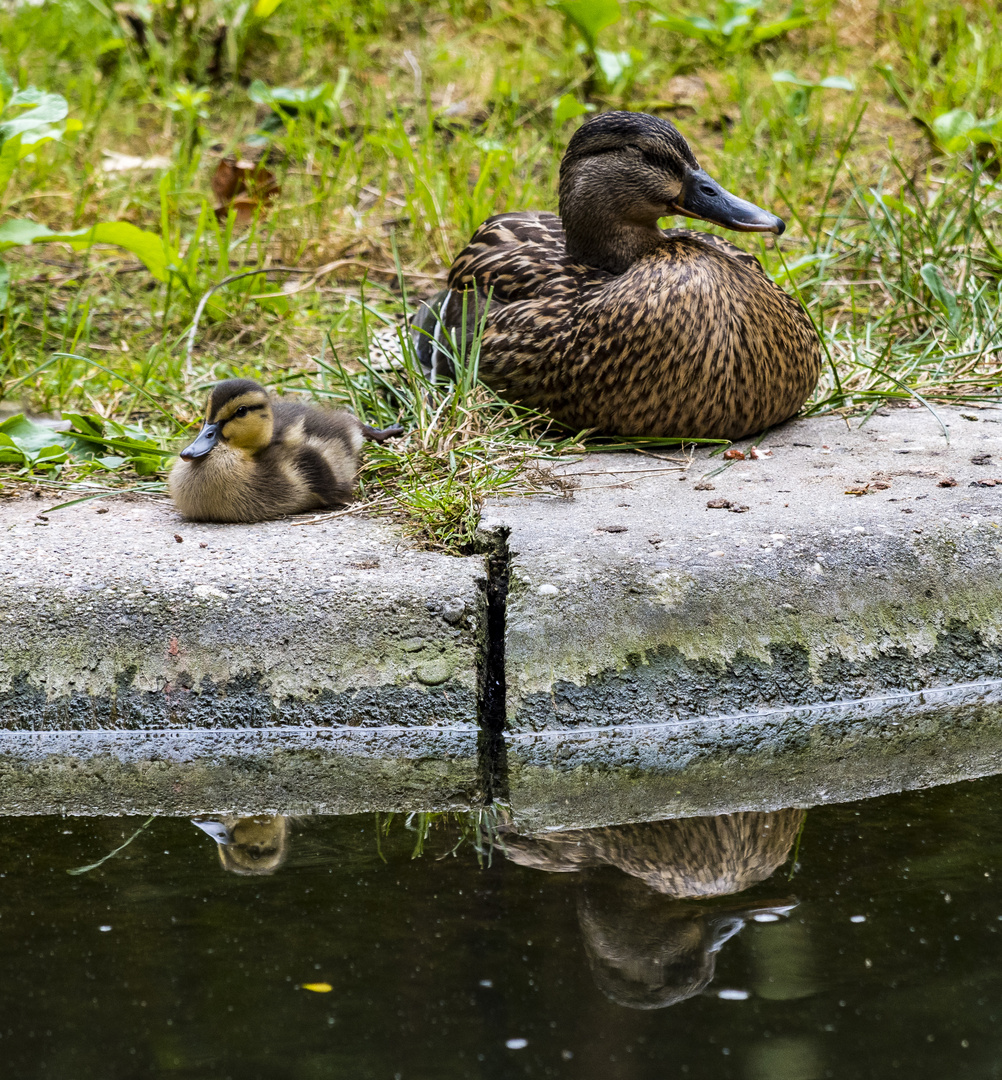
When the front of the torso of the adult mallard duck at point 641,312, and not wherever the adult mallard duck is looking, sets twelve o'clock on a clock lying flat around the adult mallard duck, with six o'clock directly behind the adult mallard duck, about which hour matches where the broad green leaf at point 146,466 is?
The broad green leaf is roughly at 4 o'clock from the adult mallard duck.

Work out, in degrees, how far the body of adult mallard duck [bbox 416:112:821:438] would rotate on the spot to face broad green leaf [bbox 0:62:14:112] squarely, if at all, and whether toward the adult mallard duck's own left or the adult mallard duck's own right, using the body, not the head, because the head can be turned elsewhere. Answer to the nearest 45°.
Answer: approximately 180°

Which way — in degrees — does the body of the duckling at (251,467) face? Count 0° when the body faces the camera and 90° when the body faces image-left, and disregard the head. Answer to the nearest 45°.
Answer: approximately 45°

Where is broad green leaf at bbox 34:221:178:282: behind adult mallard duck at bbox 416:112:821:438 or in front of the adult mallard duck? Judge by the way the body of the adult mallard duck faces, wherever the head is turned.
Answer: behind

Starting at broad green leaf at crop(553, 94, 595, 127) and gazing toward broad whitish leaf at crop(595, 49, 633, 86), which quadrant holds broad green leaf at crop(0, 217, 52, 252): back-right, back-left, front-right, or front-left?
back-left
